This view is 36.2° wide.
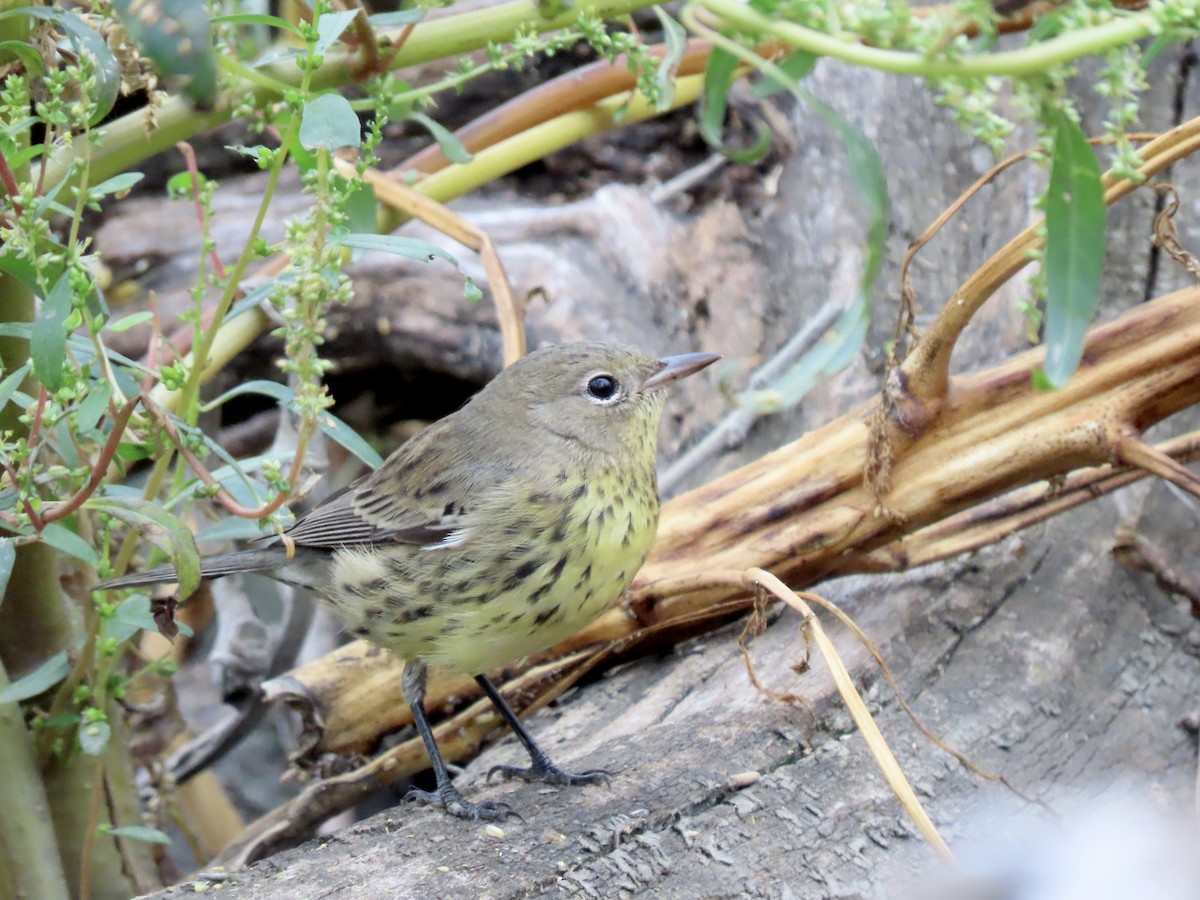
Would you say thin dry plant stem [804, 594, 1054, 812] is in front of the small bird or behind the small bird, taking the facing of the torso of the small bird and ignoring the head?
in front

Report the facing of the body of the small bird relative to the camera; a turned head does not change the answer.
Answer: to the viewer's right

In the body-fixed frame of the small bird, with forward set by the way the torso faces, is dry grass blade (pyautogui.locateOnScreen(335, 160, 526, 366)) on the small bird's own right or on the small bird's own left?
on the small bird's own left
